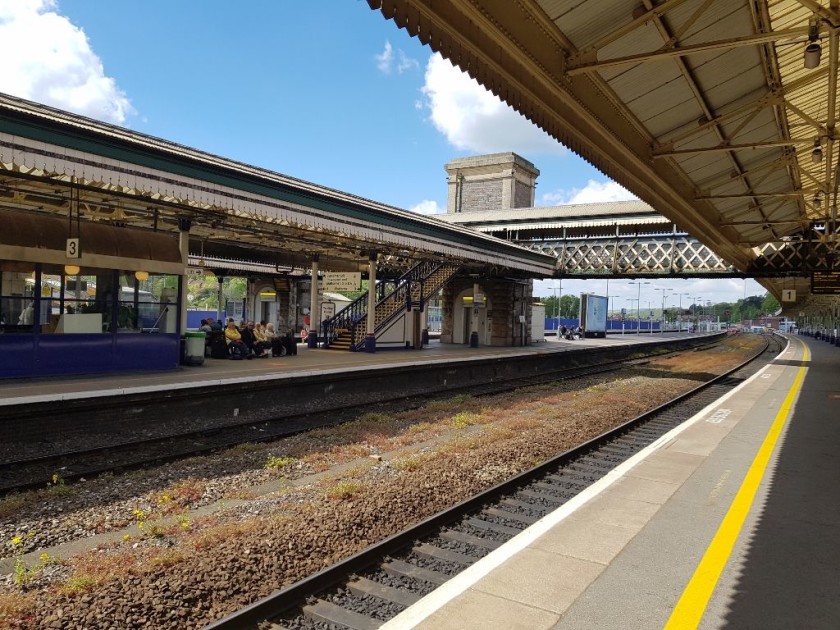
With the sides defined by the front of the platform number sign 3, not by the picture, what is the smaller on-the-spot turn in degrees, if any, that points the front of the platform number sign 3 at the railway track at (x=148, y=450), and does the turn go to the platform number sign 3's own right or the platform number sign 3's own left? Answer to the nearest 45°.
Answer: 0° — it already faces it

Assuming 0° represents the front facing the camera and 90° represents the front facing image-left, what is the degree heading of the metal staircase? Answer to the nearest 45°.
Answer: approximately 45°

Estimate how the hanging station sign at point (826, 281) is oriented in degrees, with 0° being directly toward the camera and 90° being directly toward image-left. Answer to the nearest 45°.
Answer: approximately 0°

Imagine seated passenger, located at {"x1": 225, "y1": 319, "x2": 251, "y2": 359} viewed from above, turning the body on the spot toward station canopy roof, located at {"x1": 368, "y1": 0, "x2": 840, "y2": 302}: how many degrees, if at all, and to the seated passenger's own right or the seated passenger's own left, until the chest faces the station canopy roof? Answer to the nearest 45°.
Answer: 0° — they already face it

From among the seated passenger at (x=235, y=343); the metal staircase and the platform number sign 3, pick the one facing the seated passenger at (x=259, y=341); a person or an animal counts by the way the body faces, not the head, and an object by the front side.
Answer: the metal staircase

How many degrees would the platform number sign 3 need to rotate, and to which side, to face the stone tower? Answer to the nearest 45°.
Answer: approximately 135° to its left

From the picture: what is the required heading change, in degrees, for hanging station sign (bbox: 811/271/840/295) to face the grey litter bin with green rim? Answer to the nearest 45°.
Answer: approximately 45° to its right

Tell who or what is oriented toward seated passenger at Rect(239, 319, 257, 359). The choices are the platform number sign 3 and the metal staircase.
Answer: the metal staircase

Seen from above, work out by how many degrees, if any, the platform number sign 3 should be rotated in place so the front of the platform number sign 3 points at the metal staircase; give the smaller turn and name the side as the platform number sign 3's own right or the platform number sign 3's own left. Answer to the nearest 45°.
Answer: approximately 135° to the platform number sign 3's own left
